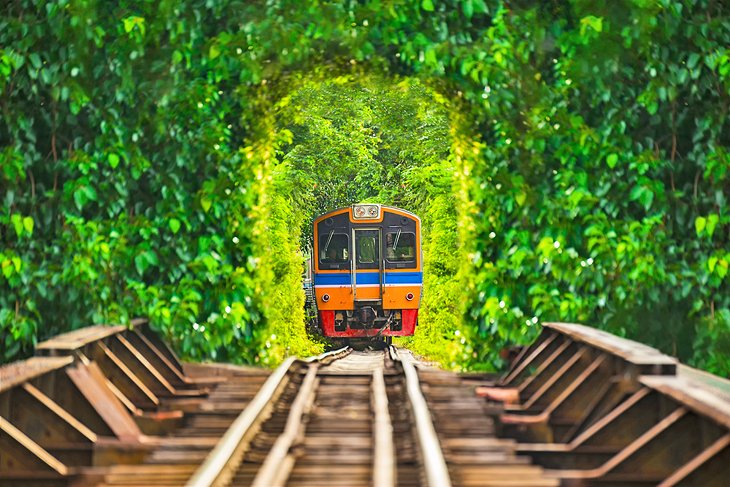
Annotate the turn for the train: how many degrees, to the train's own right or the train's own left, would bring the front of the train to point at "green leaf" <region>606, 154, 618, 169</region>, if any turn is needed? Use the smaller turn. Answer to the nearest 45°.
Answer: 0° — it already faces it

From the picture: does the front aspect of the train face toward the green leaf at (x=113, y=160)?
yes

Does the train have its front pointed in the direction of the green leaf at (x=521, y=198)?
yes

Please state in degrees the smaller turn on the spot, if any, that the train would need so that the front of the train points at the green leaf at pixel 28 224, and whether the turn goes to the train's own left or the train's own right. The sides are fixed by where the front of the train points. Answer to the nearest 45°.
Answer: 0° — it already faces it

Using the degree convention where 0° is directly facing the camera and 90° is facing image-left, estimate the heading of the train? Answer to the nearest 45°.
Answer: approximately 0°
